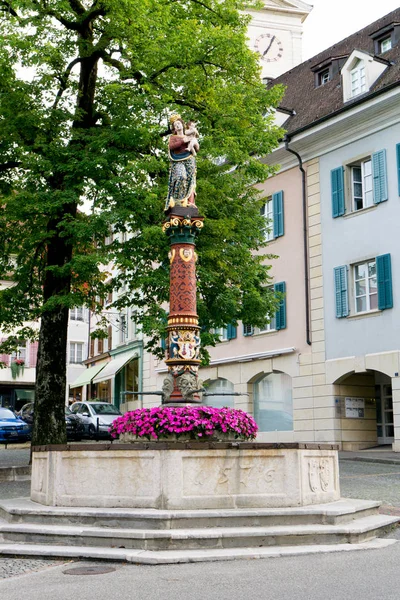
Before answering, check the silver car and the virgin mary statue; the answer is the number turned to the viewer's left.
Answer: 0

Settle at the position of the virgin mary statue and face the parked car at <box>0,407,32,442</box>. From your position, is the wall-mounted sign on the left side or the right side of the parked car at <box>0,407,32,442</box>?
right

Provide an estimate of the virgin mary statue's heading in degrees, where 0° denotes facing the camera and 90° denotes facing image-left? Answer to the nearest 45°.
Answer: approximately 315°

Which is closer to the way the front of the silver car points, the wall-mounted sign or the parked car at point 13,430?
the wall-mounted sign
